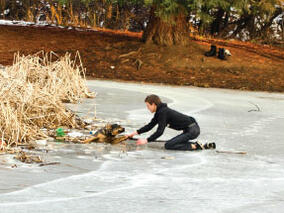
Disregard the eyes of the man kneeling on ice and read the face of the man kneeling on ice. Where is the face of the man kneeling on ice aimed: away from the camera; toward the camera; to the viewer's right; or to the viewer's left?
to the viewer's left

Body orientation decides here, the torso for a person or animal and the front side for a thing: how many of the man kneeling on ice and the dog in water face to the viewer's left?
1

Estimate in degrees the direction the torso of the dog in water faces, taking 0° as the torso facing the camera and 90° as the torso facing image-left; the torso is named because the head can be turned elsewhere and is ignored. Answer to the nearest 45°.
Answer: approximately 270°

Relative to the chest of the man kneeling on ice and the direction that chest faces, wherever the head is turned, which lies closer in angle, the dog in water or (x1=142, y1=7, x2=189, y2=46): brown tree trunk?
the dog in water

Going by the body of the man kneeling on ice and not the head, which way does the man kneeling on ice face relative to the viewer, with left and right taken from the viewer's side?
facing to the left of the viewer

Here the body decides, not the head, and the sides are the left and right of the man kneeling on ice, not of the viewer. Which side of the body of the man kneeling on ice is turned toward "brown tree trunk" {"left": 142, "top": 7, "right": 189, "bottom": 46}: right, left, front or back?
right

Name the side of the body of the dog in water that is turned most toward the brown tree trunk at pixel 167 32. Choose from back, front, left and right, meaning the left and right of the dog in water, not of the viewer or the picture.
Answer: left

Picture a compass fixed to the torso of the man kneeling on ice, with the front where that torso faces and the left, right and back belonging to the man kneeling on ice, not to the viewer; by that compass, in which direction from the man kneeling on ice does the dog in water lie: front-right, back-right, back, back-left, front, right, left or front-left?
front

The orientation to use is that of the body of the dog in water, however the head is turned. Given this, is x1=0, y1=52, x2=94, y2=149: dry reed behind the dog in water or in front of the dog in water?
behind

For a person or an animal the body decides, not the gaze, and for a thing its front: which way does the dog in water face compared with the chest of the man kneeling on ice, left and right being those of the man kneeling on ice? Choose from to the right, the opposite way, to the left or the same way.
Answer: the opposite way

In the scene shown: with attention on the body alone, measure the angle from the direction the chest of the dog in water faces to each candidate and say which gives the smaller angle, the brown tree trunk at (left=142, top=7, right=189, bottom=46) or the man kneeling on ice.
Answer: the man kneeling on ice
